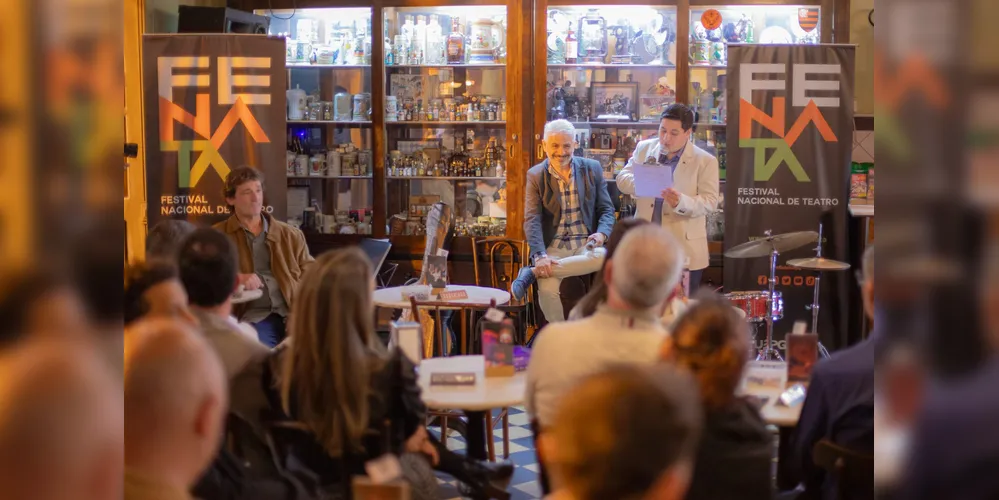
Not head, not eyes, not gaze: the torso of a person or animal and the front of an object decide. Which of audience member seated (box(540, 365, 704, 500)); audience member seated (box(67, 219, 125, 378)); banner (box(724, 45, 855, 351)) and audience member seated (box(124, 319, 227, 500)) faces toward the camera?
the banner

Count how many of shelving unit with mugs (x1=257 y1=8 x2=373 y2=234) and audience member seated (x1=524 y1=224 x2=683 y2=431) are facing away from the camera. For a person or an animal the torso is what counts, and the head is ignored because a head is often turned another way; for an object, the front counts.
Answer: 1

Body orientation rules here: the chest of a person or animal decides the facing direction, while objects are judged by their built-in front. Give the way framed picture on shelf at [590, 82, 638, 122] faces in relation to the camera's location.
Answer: facing the viewer

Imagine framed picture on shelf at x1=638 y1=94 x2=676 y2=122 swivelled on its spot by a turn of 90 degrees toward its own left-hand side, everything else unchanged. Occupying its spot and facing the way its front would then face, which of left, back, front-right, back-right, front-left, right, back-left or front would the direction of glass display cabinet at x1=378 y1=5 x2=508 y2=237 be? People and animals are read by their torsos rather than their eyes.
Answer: back

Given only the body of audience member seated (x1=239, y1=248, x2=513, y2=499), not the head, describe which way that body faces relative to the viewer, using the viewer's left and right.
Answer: facing away from the viewer and to the right of the viewer

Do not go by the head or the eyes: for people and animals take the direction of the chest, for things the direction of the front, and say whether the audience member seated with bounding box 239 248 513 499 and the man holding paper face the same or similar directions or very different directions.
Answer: very different directions

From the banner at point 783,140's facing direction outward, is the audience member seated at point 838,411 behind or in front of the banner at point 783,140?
in front

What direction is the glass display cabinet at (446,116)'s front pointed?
toward the camera

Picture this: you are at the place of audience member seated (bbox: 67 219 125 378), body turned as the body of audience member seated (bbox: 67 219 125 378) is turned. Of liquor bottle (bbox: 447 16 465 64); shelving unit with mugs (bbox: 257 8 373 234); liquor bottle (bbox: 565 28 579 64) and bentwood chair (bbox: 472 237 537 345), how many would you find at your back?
0

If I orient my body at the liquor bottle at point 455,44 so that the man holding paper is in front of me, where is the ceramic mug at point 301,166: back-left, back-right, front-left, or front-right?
back-right

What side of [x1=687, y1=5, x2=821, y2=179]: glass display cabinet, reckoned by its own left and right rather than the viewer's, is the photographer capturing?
front

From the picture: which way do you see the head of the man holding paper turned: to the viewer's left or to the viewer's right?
to the viewer's left

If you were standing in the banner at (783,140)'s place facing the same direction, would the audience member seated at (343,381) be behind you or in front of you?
in front
